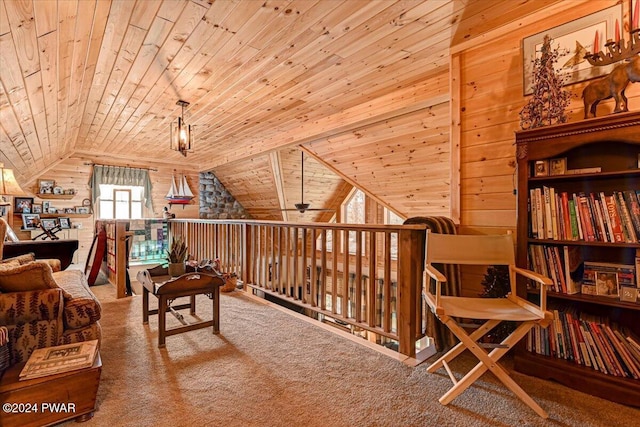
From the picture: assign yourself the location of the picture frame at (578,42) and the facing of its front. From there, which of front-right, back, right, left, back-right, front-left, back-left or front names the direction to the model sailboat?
front-right

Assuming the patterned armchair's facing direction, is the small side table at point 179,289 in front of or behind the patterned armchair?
in front

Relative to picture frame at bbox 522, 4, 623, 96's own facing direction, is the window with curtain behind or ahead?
ahead

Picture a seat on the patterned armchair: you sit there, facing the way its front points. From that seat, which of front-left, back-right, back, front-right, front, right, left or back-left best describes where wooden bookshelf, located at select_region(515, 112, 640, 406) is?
front-right

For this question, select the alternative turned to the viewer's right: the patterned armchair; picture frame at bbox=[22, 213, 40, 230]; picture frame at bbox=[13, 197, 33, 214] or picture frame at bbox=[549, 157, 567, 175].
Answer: the patterned armchair

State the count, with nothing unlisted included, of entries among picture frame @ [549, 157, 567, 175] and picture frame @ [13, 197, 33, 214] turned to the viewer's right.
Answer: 0

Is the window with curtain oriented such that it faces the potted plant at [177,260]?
yes

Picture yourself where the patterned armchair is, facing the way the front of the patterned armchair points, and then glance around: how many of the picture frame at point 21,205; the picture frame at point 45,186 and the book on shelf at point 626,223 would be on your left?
2

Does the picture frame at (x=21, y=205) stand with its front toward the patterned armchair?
yes

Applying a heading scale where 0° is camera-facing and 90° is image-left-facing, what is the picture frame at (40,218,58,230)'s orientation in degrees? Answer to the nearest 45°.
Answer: approximately 0°

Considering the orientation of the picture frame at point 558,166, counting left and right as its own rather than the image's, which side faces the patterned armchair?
front

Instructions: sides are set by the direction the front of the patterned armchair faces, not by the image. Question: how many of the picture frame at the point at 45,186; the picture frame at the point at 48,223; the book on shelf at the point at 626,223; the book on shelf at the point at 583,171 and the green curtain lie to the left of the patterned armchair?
3

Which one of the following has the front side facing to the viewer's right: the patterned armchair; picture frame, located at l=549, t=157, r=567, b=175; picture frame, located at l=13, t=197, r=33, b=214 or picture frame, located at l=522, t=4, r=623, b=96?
the patterned armchair

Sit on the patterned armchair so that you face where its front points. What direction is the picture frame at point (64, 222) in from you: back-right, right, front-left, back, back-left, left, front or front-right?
left

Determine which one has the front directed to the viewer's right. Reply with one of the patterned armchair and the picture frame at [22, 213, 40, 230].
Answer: the patterned armchair

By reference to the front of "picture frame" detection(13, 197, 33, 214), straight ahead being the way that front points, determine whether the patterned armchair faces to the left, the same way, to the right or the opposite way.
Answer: to the left

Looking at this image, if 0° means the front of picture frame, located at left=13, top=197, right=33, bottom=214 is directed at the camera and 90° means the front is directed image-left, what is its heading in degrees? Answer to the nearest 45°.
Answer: approximately 0°

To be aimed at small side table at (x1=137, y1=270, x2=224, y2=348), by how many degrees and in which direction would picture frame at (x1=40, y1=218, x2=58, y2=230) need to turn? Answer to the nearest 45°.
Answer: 0° — it already faces it
